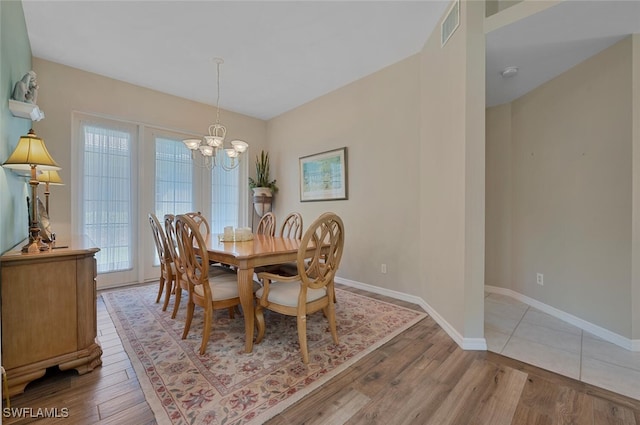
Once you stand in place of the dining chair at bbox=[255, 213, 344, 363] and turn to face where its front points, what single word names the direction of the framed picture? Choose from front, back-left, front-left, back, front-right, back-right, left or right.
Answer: front-right

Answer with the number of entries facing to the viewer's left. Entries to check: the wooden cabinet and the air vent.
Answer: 1

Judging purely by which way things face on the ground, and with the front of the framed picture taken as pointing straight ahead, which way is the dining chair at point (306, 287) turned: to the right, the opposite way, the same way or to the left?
to the right

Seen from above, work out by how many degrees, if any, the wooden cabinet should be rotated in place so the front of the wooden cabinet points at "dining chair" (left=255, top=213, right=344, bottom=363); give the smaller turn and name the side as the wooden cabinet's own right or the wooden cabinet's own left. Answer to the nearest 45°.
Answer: approximately 45° to the wooden cabinet's own right

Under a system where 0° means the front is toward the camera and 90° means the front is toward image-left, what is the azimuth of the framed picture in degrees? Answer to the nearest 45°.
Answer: approximately 45°

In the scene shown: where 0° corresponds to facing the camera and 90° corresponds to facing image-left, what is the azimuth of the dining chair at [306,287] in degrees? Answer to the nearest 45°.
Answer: approximately 135°

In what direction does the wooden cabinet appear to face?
to the viewer's right

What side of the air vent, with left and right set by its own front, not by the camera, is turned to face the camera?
left

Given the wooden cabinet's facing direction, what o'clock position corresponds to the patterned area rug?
The patterned area rug is roughly at 1 o'clock from the wooden cabinet.

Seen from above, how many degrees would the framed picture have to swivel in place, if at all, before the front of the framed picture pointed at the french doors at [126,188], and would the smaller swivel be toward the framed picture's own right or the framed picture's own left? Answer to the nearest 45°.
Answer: approximately 45° to the framed picture's own right

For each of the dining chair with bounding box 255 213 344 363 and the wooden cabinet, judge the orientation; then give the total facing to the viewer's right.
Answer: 1

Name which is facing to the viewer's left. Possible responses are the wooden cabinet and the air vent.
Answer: the air vent

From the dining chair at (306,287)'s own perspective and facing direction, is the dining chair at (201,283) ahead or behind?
ahead
